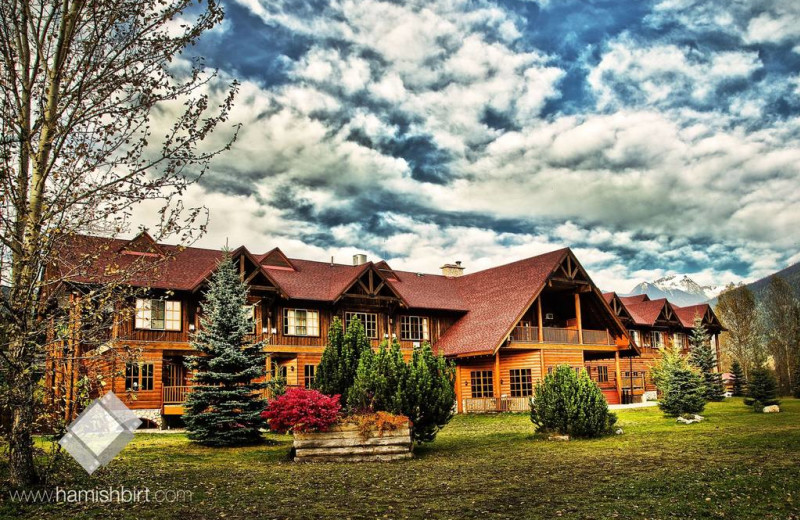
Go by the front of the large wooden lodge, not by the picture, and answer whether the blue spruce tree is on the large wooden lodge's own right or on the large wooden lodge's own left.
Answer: on the large wooden lodge's own right

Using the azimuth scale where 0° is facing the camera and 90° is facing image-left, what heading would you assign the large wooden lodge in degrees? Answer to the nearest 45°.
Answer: approximately 315°

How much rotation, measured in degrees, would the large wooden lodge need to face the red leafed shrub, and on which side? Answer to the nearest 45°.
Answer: approximately 45° to its right

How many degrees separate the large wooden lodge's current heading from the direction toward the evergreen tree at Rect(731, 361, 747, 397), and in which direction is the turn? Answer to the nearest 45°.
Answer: approximately 90° to its left

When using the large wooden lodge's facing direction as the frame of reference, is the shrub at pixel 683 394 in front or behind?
in front

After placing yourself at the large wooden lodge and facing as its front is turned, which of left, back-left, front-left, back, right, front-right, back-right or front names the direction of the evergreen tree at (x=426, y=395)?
front-right

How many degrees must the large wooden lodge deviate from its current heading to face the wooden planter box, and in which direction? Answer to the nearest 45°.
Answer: approximately 45° to its right

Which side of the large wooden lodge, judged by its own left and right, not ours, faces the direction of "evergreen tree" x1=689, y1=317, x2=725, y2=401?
left

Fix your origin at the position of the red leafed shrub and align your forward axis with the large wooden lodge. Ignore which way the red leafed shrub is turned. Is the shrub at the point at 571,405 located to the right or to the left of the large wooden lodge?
right

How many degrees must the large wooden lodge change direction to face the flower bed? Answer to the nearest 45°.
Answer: approximately 45° to its right
